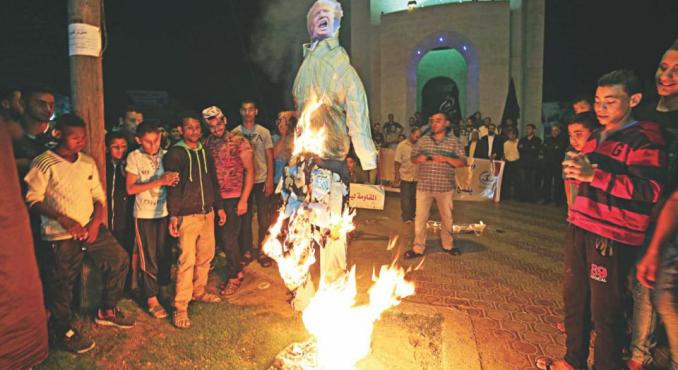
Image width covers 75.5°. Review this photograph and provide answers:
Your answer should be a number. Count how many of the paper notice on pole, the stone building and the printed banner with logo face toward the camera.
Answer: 3

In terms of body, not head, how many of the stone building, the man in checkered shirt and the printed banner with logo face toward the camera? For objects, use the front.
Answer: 3

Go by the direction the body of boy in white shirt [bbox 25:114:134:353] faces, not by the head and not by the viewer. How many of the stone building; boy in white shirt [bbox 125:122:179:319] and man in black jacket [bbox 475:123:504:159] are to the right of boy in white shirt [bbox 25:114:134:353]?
0

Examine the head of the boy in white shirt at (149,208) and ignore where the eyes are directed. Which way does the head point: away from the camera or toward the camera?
toward the camera

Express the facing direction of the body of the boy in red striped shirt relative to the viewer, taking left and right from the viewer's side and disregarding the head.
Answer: facing the viewer and to the left of the viewer

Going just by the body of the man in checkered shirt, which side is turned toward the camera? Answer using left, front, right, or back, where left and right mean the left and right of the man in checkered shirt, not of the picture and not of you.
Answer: front

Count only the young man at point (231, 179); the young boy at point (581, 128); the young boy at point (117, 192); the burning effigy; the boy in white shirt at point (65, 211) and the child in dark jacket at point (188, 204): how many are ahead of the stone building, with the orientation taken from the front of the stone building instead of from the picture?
6

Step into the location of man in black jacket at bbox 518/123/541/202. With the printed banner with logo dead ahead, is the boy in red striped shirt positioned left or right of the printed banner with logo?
left

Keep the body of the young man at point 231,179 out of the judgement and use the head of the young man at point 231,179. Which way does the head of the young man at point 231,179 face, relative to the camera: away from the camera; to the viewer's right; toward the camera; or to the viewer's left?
toward the camera

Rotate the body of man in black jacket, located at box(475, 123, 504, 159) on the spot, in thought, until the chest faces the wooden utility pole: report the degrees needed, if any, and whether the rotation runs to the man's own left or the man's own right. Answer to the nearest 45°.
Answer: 0° — they already face it

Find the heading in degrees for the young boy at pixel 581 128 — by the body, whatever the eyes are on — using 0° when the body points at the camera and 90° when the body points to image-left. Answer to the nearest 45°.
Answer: approximately 45°

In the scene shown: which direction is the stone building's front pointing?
toward the camera

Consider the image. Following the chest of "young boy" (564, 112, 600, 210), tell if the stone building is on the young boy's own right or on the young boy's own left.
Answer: on the young boy's own right

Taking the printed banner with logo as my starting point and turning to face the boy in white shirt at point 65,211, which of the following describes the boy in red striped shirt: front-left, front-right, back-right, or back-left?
front-left

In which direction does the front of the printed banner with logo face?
toward the camera

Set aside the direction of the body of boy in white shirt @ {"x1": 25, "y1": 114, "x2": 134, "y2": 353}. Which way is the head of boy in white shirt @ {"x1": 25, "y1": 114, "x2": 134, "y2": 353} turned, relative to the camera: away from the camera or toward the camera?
toward the camera
